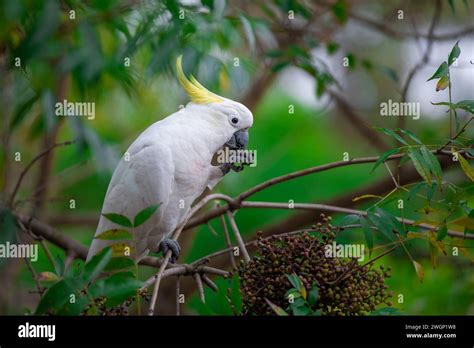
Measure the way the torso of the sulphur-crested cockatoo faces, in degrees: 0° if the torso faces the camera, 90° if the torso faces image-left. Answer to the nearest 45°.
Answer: approximately 270°

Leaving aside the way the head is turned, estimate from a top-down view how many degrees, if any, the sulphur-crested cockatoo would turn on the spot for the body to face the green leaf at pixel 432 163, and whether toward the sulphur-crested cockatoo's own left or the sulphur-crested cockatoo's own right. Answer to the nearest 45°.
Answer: approximately 45° to the sulphur-crested cockatoo's own right
